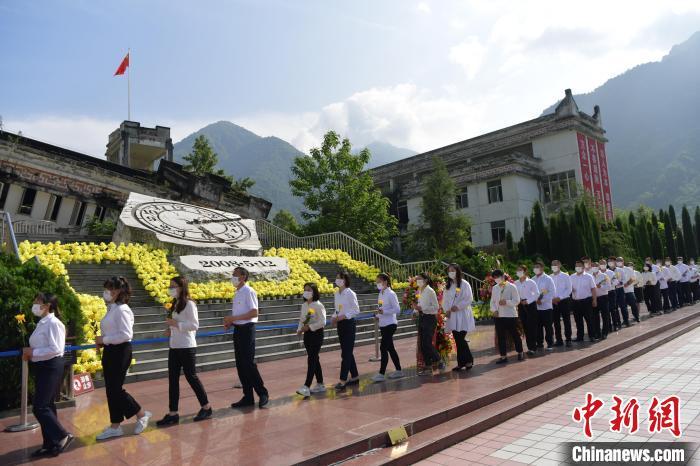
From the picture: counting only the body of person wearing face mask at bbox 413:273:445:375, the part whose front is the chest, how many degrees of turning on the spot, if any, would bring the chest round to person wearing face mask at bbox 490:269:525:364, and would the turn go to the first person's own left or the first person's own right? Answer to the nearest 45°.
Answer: approximately 135° to the first person's own right

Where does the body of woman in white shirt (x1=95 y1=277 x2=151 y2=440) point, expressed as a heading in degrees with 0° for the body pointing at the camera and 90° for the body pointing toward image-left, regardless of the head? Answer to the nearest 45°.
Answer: approximately 90°

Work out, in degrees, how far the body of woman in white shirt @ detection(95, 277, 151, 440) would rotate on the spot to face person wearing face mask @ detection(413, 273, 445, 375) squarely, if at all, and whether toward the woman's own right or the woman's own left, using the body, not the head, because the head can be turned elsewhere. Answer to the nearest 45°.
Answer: approximately 180°

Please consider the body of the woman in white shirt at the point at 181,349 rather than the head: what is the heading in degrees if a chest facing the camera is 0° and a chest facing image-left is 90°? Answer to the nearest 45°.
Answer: approximately 90°

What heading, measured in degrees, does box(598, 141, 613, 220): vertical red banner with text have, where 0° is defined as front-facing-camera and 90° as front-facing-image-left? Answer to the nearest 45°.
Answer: approximately 0°

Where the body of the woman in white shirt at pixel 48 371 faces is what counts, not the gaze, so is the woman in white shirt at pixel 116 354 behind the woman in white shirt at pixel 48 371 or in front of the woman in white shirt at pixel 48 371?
behind

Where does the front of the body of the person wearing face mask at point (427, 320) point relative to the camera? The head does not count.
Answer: to the viewer's left

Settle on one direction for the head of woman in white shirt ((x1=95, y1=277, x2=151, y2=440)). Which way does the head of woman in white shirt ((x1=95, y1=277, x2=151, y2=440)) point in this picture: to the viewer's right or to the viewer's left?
to the viewer's left

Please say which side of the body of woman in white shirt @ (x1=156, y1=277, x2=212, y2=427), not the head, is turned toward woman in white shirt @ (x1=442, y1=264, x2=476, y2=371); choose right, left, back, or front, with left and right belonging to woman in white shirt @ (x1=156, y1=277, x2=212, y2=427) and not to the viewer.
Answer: back
